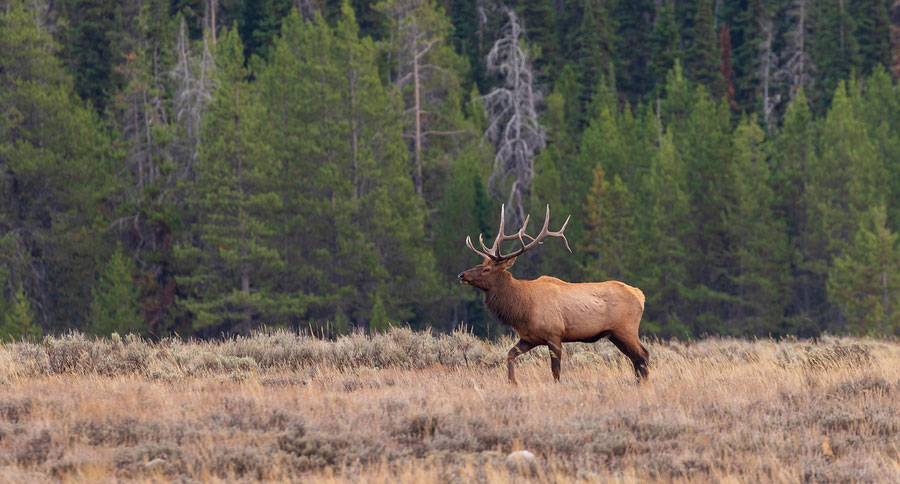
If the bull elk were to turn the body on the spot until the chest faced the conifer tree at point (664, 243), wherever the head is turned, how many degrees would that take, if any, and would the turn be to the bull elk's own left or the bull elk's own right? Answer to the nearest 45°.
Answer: approximately 90° to the bull elk's own right

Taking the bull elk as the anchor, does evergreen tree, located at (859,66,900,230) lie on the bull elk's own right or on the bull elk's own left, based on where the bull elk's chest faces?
on the bull elk's own right

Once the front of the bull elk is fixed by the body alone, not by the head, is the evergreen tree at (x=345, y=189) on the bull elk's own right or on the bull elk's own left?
on the bull elk's own right

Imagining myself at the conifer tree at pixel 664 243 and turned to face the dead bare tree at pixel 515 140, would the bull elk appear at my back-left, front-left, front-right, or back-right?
back-left

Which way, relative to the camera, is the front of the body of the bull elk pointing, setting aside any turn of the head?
to the viewer's left

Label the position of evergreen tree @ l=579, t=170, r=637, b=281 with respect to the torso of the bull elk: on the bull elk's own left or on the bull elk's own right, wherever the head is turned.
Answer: on the bull elk's own right

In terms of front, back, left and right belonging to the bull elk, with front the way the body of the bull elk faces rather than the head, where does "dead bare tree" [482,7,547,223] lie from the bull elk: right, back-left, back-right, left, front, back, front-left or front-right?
right

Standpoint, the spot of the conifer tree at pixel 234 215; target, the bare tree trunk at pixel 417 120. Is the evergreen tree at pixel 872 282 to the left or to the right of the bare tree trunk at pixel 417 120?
right

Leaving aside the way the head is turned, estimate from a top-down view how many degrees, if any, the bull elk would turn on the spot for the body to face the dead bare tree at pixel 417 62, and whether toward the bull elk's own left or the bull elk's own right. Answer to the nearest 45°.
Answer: approximately 90° to the bull elk's own right

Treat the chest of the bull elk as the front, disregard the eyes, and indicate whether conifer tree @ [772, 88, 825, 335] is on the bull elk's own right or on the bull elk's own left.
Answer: on the bull elk's own right
